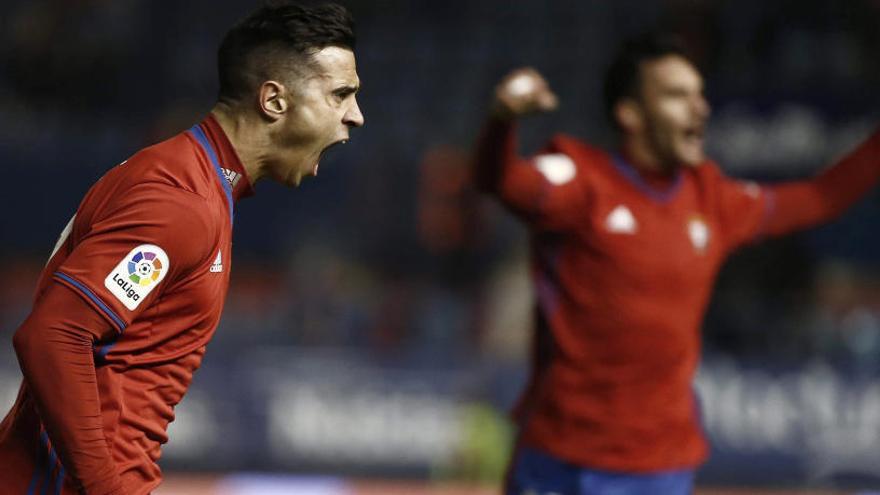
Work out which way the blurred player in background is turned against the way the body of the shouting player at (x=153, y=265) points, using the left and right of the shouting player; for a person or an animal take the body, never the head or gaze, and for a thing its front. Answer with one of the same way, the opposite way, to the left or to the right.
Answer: to the right

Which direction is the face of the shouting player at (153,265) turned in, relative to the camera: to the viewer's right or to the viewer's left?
to the viewer's right

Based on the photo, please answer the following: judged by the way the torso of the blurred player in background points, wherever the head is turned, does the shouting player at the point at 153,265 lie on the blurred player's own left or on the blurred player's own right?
on the blurred player's own right

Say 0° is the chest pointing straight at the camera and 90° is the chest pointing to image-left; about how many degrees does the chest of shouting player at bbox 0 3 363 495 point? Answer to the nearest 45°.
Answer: approximately 270°

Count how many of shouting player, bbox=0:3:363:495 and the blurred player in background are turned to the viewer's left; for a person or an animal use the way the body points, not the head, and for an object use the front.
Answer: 0

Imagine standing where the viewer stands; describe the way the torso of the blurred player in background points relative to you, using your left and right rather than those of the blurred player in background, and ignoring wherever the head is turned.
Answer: facing the viewer and to the right of the viewer

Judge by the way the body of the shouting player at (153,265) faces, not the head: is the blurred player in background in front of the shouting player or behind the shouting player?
in front
